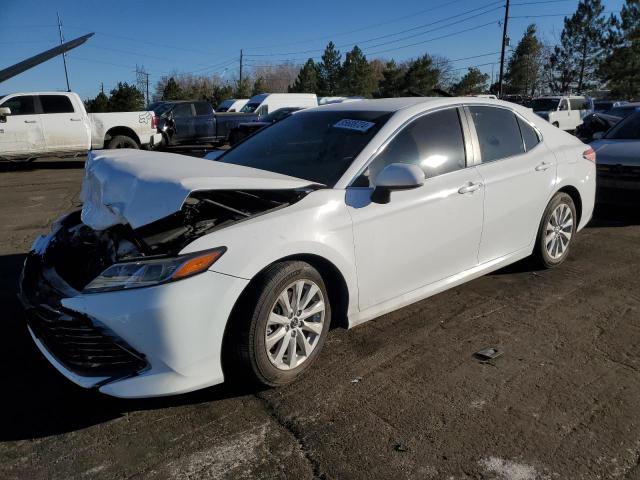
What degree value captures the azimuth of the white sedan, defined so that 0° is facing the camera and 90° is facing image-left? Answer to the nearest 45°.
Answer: approximately 45°

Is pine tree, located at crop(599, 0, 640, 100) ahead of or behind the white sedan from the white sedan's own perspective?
behind

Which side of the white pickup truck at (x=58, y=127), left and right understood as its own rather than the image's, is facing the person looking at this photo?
left

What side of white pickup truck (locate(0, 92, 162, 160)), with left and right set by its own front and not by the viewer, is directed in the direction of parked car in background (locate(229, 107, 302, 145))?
back

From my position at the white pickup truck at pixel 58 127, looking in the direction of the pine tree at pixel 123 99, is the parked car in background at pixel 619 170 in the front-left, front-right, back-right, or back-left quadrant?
back-right
